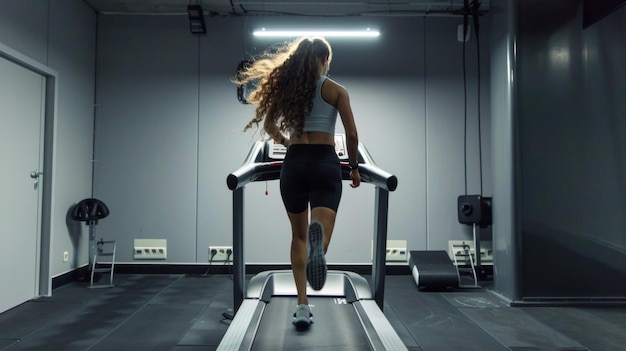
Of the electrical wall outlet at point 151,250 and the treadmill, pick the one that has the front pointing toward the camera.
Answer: the electrical wall outlet

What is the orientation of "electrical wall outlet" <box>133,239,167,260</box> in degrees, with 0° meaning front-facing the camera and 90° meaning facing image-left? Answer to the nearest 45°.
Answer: approximately 0°

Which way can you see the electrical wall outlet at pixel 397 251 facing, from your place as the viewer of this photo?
facing the viewer

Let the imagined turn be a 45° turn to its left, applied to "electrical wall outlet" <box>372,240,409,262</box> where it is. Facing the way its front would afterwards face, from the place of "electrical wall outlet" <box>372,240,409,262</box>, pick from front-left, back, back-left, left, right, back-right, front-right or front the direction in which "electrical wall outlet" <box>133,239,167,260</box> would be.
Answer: back-right

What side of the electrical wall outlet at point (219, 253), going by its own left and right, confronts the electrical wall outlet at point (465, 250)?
left

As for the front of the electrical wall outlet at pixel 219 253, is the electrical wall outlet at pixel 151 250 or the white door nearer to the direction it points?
the white door

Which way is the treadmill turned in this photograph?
away from the camera

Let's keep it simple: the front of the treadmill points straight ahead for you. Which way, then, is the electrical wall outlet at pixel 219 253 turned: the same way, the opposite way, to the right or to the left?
the opposite way

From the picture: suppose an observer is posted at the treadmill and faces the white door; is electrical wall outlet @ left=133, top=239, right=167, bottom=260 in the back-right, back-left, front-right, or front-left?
front-right

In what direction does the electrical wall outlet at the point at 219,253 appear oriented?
toward the camera

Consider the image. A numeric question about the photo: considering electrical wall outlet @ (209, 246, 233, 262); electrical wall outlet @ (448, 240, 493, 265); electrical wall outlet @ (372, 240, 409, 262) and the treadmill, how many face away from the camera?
1

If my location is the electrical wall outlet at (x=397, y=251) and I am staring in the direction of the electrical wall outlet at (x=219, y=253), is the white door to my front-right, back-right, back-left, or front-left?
front-left

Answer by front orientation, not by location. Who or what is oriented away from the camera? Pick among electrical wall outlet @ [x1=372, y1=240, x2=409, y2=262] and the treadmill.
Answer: the treadmill

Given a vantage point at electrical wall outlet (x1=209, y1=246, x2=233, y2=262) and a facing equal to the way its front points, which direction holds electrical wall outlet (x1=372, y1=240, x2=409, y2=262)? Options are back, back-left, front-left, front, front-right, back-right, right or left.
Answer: left

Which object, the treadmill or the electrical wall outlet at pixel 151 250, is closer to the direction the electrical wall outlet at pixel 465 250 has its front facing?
the treadmill

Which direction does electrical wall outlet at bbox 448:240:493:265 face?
toward the camera
